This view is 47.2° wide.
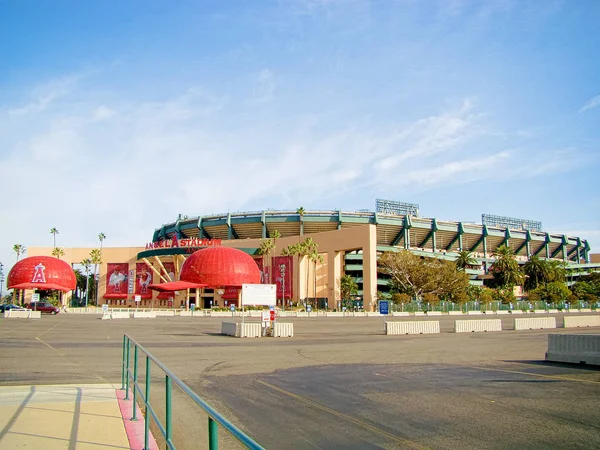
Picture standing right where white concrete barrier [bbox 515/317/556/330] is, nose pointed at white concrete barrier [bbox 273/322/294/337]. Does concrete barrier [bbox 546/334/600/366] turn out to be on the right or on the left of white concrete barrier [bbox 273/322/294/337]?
left

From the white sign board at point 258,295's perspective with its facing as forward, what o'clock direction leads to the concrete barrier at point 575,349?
The concrete barrier is roughly at 11 o'clock from the white sign board.

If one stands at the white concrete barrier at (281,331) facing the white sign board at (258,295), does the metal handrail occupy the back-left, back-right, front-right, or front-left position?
back-left

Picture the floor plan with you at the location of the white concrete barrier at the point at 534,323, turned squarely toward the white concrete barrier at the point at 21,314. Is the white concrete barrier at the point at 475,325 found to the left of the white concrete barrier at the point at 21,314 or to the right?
left

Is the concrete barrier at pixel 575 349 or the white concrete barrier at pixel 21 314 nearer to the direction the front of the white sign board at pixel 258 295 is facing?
the concrete barrier

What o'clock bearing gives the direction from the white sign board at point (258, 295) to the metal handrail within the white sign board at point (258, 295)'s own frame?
The metal handrail is roughly at 12 o'clock from the white sign board.

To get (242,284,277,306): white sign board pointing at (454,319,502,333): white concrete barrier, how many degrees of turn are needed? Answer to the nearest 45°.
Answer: approximately 90° to its left

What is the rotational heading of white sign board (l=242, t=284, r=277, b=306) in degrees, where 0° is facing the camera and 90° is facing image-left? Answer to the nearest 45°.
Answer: approximately 0°
